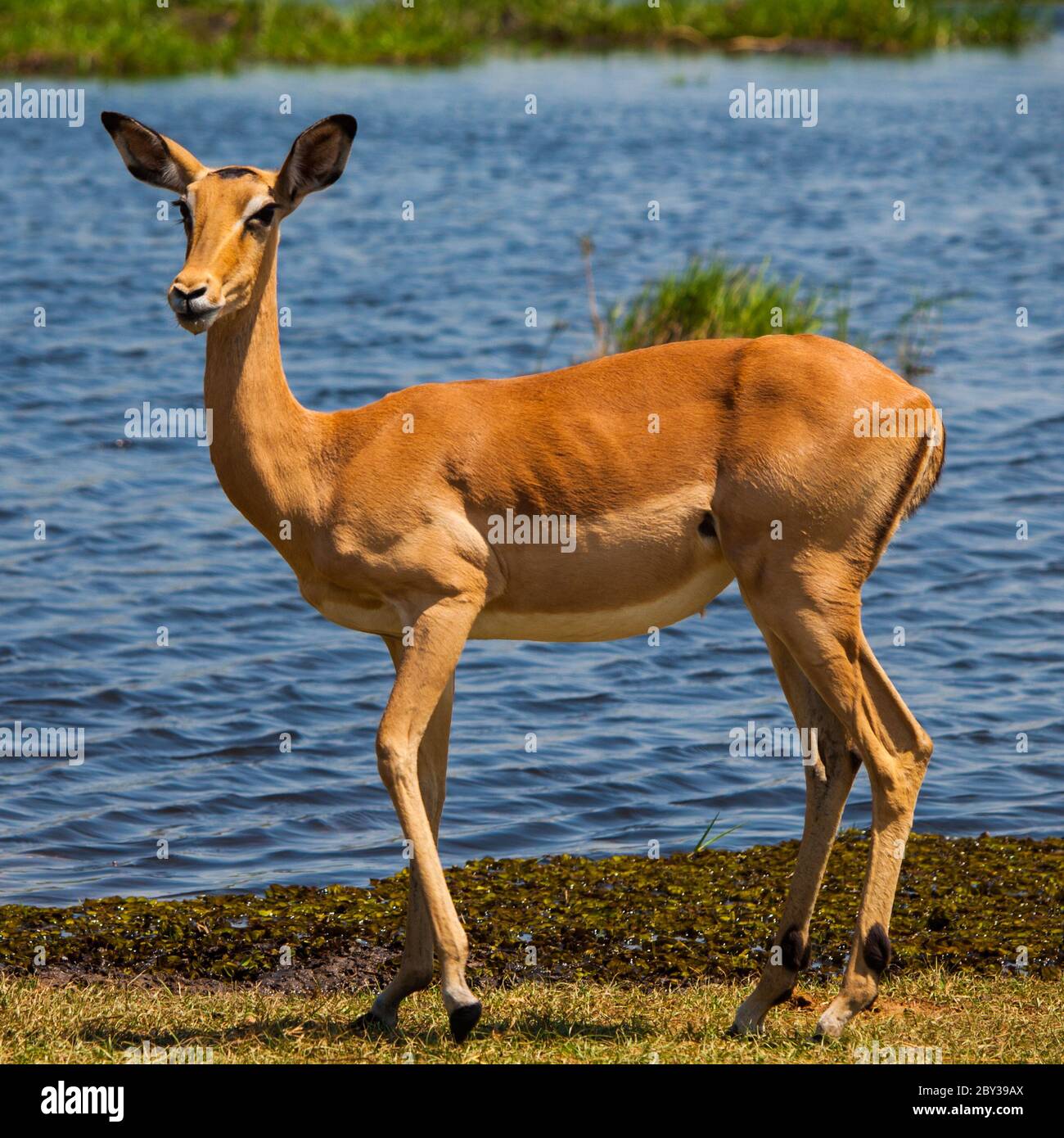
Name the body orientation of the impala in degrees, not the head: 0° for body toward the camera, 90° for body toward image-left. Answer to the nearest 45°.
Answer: approximately 90°

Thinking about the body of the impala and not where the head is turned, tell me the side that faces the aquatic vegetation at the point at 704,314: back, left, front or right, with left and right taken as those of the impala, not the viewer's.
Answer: right
